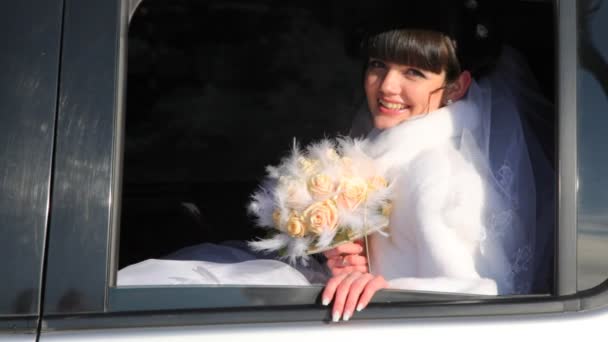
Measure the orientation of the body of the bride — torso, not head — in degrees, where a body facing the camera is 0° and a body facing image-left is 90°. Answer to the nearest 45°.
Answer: approximately 90°
